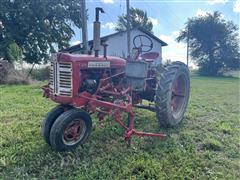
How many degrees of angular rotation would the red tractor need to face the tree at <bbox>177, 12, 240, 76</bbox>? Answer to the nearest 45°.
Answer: approximately 135° to its right

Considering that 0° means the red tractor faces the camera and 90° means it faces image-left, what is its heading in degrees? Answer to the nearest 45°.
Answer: approximately 45°
